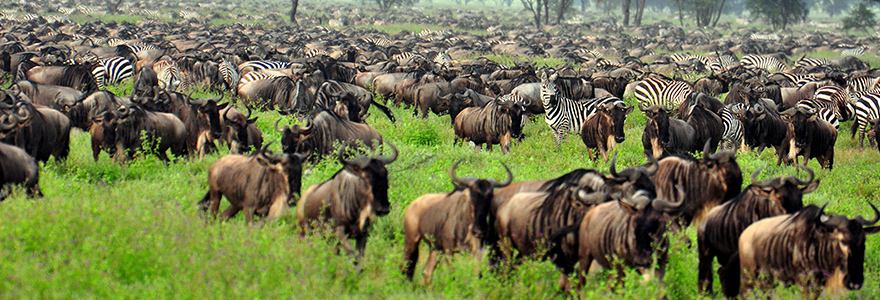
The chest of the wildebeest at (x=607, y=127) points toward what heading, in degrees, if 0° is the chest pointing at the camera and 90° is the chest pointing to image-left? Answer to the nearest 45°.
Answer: approximately 315°

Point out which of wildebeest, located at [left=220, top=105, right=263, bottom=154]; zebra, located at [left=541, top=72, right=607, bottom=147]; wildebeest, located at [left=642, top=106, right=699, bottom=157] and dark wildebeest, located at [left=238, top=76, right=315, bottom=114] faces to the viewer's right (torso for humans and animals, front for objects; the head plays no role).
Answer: the dark wildebeest

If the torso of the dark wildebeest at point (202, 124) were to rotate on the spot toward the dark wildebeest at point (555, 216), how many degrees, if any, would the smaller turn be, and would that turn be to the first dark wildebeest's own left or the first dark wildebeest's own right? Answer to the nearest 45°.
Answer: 0° — it already faces it

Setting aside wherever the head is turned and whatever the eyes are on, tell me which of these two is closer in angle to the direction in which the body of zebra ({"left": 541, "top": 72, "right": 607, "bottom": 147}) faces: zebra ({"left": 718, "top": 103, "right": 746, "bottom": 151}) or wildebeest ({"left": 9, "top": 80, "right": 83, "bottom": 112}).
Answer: the wildebeest

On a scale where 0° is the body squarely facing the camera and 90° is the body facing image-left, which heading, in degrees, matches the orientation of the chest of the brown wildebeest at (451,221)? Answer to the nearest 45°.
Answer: approximately 315°

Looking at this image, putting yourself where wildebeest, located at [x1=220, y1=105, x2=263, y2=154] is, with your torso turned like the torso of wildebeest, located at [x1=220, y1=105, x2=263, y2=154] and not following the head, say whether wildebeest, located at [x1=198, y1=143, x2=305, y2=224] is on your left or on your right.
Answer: on your left

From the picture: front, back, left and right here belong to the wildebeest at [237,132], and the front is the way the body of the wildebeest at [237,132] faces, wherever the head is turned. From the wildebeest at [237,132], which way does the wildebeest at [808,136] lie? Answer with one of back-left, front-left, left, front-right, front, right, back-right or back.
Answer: back-left
